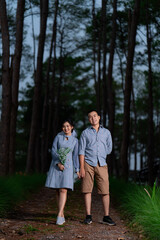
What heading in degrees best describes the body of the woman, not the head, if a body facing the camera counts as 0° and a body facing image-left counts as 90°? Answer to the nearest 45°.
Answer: approximately 0°

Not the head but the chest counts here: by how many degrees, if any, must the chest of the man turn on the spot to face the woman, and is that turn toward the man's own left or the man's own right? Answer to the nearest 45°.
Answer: approximately 90° to the man's own right

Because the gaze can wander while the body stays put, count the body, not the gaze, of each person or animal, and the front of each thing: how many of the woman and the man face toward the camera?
2

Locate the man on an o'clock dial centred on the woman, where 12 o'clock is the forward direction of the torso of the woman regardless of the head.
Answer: The man is roughly at 9 o'clock from the woman.
